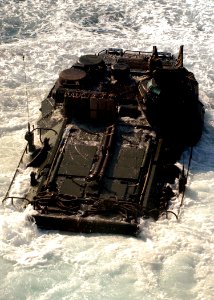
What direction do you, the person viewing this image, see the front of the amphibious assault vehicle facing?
facing away from the viewer
